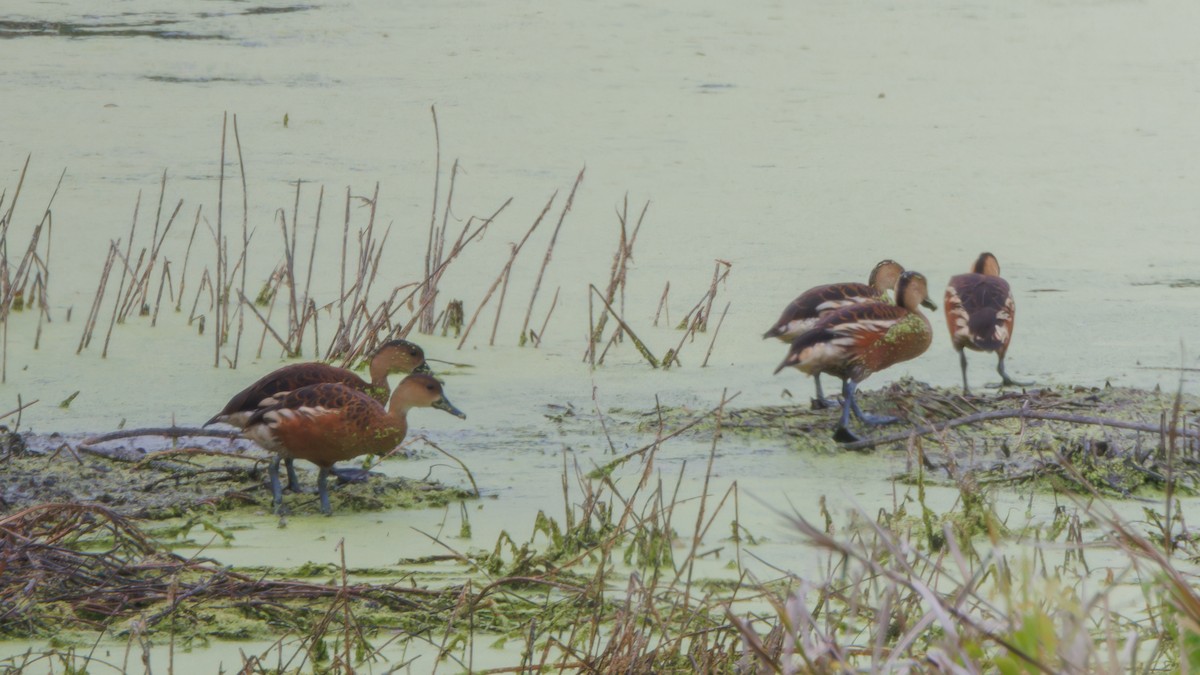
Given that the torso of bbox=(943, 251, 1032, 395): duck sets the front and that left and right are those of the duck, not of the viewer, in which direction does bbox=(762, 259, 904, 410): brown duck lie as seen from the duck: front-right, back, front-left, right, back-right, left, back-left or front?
left

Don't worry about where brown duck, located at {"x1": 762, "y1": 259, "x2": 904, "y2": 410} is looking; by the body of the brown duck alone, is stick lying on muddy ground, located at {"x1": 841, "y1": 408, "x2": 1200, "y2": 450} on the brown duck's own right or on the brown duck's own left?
on the brown duck's own right

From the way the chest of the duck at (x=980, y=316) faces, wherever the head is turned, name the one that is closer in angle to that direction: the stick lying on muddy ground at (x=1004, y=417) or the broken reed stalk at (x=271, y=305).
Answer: the broken reed stalk

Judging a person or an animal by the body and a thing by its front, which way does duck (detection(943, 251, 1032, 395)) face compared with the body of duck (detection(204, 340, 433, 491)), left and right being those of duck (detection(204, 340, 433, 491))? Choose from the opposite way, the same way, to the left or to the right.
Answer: to the left

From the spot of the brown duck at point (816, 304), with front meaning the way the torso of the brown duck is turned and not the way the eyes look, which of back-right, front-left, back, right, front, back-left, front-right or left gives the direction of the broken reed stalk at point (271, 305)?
back

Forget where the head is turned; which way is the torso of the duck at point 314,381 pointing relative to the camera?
to the viewer's right

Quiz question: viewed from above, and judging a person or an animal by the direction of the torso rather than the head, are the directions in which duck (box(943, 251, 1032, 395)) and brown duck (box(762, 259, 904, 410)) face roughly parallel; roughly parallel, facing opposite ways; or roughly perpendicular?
roughly perpendicular

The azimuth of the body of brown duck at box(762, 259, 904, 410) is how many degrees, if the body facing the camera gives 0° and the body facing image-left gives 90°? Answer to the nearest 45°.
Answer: approximately 270°

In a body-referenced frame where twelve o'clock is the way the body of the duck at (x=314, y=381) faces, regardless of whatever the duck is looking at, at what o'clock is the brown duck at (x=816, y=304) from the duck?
The brown duck is roughly at 11 o'clock from the duck.

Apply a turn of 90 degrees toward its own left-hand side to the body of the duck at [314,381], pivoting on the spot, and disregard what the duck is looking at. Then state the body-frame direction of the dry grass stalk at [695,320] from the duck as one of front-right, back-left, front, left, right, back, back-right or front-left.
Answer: front-right

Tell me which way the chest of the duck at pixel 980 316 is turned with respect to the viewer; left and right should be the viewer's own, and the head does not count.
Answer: facing away from the viewer

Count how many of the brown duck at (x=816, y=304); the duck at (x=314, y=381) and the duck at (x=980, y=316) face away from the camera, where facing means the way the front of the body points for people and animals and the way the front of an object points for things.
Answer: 1

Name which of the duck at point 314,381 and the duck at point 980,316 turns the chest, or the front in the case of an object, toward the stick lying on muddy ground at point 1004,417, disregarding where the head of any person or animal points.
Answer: the duck at point 314,381

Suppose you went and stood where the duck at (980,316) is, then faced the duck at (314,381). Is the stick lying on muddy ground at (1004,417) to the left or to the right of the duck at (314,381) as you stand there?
left

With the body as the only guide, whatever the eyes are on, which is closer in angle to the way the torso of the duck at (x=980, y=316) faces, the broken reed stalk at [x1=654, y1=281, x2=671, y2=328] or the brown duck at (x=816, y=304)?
the broken reed stalk

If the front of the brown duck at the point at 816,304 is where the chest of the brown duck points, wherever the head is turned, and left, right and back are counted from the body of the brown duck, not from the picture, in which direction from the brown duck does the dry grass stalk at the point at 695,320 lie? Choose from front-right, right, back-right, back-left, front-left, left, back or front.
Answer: back-left
